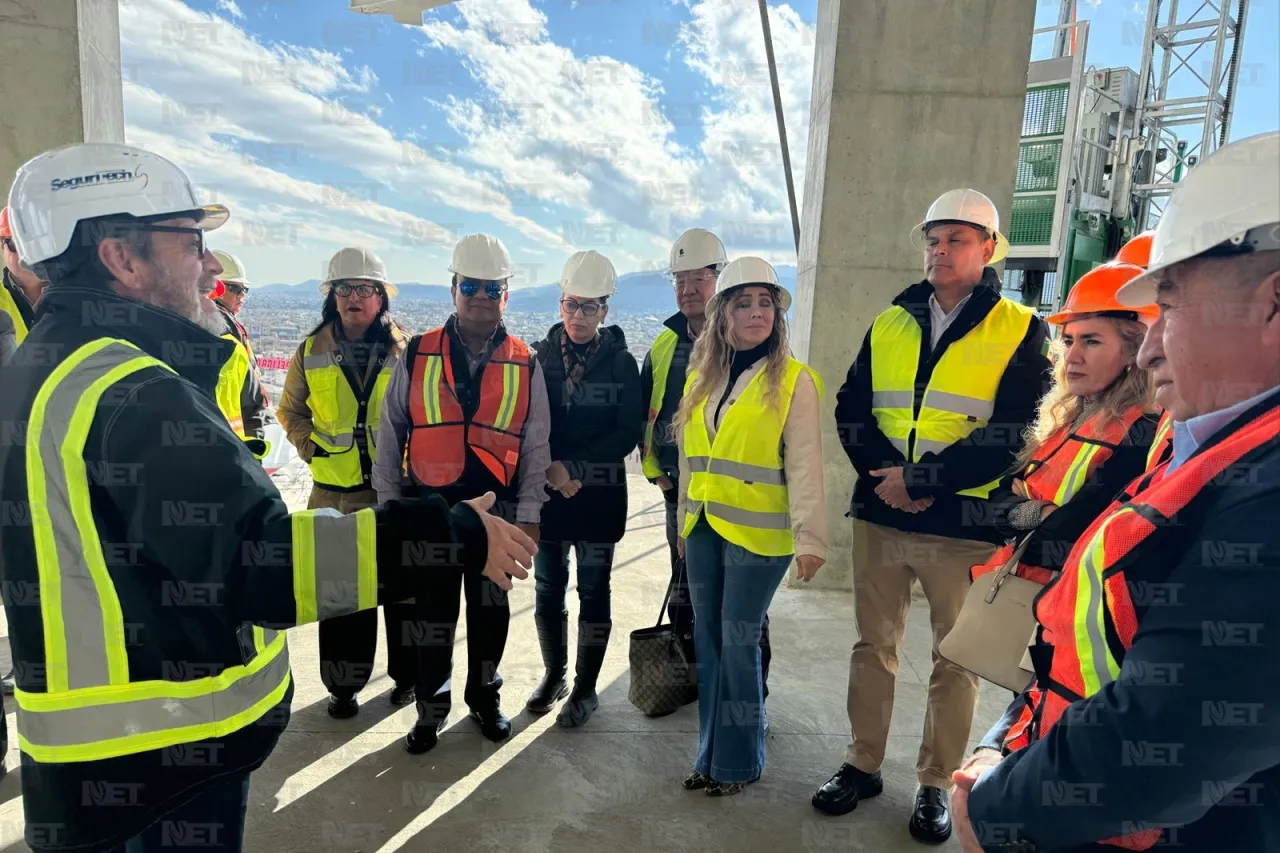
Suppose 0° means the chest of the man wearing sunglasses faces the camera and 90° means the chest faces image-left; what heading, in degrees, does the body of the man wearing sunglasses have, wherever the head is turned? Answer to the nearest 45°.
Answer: approximately 0°

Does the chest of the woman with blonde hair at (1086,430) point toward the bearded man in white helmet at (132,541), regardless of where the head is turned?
yes

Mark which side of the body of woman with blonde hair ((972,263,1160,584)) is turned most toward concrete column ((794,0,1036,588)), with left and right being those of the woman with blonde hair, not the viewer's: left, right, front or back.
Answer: right

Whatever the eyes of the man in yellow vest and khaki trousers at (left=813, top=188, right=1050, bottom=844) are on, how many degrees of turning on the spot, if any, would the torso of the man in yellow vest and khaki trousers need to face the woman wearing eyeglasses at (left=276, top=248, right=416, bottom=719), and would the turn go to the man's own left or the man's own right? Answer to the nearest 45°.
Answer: approximately 45° to the man's own right

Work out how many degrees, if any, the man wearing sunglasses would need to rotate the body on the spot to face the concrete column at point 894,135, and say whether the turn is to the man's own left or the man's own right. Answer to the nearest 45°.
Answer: approximately 135° to the man's own left

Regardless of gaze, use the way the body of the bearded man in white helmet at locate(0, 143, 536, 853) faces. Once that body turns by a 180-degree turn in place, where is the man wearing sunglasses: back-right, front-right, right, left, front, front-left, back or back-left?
back-right

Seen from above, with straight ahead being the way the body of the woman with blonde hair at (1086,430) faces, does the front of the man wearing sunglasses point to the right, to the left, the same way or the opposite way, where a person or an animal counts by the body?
to the left

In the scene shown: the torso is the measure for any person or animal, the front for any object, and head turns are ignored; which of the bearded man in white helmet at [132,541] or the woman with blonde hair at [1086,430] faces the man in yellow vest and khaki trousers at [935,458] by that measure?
the bearded man in white helmet at [132,541]

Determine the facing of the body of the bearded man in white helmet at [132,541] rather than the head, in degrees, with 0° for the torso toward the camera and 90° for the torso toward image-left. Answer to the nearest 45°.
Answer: approximately 270°

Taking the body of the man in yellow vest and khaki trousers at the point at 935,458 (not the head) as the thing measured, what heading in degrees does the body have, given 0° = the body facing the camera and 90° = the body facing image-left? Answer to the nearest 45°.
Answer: approximately 45°
